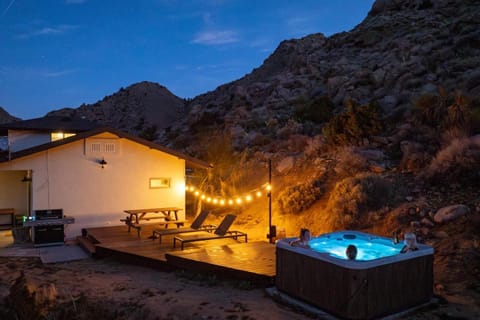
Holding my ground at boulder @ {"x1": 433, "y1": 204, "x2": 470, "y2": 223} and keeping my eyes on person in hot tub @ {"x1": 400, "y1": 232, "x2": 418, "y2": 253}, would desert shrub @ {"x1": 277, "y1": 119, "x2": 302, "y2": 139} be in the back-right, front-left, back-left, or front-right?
back-right

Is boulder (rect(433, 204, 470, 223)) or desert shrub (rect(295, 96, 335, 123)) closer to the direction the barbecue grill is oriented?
the boulder

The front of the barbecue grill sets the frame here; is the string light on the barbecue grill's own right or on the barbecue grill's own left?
on the barbecue grill's own left

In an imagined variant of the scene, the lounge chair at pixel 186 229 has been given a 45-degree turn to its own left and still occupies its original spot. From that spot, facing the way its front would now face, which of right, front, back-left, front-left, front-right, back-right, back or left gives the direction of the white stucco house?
right

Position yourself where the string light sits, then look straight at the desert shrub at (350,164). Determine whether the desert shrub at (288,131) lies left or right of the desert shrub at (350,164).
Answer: left

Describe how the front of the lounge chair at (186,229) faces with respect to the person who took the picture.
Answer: facing to the left of the viewer

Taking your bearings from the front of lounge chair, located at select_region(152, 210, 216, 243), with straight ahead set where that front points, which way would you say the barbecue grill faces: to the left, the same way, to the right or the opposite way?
to the left

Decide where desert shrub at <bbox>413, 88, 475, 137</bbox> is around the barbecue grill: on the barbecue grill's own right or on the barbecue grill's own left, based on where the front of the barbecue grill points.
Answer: on the barbecue grill's own left

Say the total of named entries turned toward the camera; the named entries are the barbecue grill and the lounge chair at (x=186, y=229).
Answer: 1

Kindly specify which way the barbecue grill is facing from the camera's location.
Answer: facing the viewer

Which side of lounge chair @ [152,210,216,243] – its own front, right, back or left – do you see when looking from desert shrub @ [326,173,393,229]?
back

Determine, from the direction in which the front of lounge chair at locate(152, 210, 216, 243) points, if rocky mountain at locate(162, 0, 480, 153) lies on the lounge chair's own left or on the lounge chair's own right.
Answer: on the lounge chair's own right
